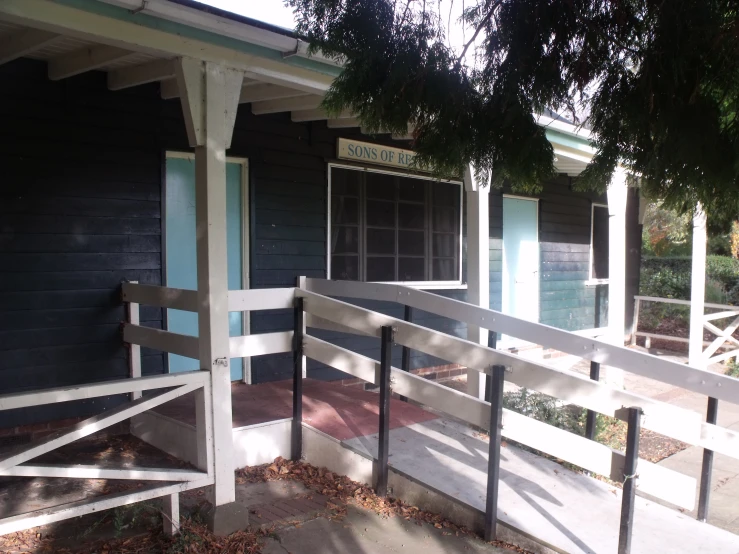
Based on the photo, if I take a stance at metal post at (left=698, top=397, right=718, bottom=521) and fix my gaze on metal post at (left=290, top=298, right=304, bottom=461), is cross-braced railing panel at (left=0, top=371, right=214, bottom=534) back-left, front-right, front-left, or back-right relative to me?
front-left

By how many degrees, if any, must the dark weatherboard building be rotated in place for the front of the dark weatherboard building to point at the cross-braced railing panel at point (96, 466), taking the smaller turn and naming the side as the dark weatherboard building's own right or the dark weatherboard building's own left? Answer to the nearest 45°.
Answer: approximately 45° to the dark weatherboard building's own right

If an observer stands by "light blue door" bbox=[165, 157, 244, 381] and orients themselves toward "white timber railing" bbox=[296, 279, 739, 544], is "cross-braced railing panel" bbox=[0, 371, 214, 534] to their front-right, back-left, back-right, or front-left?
front-right

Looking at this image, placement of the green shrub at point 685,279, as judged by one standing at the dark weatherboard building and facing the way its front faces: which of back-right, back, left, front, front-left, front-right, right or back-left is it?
left

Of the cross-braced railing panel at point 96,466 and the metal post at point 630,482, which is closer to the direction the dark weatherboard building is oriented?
the metal post

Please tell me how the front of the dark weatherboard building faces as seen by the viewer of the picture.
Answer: facing the viewer and to the right of the viewer

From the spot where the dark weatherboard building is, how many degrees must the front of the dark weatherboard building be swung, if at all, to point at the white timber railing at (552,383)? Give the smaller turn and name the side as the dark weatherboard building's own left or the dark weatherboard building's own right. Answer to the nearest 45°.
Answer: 0° — it already faces it

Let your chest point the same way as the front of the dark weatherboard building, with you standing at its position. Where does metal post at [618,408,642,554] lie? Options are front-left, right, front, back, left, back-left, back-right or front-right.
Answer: front

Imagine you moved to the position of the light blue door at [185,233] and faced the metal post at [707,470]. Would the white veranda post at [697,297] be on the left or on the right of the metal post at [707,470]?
left

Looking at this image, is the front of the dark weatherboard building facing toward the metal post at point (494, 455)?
yes

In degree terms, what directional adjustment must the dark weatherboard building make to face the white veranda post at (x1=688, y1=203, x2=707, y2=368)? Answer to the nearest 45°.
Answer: approximately 90° to its left

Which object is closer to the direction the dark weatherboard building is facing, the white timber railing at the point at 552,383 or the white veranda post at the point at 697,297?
the white timber railing
